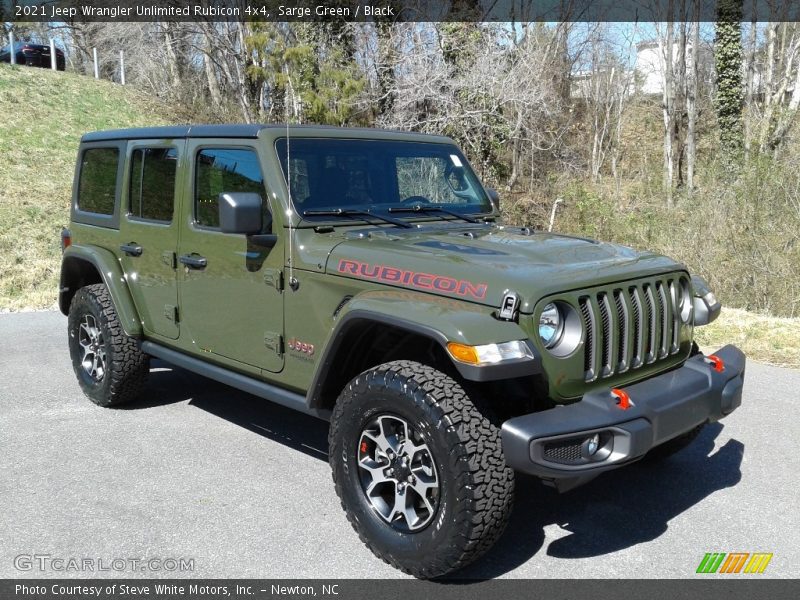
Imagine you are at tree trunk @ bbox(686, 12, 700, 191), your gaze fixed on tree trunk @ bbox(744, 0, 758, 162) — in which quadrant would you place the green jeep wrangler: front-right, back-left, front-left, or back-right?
back-right

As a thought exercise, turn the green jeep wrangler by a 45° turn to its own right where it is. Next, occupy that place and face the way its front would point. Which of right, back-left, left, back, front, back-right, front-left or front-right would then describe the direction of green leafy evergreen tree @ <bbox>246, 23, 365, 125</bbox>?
back

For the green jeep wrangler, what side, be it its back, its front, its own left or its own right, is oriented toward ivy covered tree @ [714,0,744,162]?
left

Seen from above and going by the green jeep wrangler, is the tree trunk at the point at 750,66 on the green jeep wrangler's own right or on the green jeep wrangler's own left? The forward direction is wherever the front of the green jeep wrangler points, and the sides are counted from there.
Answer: on the green jeep wrangler's own left

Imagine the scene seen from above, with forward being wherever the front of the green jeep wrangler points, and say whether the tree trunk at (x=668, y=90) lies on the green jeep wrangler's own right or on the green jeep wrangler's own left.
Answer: on the green jeep wrangler's own left

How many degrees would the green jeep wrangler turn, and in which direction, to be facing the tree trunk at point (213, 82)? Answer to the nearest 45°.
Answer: approximately 135° to its left

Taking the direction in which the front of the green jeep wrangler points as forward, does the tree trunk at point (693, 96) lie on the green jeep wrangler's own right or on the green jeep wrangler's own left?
on the green jeep wrangler's own left

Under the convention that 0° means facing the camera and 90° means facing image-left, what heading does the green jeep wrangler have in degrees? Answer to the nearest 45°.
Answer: approximately 315°
